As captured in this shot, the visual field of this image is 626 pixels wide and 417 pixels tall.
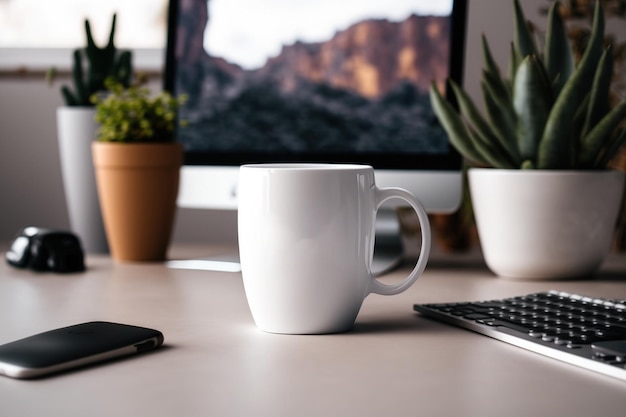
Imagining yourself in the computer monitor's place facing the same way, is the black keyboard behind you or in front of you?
in front

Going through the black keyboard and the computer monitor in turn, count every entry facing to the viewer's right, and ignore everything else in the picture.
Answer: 0

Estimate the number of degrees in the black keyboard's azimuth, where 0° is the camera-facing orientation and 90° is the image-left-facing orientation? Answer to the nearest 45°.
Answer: approximately 45°

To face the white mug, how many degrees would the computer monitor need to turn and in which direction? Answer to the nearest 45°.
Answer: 0° — it already faces it
